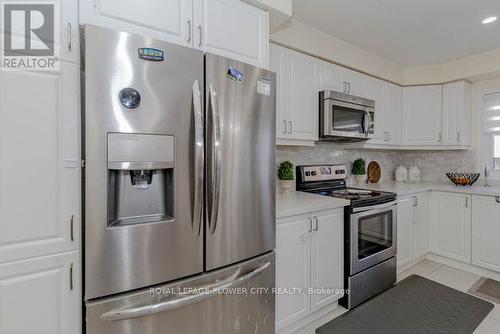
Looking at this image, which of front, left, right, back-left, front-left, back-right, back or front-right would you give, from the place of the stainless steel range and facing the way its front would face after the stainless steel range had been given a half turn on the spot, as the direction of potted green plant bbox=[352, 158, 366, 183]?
front-right

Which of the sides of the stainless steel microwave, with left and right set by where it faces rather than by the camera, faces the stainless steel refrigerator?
right

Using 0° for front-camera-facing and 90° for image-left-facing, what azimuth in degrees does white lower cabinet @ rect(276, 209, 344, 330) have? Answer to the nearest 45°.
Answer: approximately 315°

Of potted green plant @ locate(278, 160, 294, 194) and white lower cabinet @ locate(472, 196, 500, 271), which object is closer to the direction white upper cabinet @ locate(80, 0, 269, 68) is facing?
the white lower cabinet

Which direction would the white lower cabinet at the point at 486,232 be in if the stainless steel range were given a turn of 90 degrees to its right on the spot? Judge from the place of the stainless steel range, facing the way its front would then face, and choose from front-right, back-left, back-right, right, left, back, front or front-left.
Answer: back

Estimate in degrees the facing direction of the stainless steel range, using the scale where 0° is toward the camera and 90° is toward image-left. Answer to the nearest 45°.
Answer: approximately 315°

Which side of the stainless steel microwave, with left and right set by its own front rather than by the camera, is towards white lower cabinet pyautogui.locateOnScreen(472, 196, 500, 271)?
left

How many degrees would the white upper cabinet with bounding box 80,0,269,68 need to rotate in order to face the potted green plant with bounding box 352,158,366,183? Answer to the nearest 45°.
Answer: approximately 90° to its left

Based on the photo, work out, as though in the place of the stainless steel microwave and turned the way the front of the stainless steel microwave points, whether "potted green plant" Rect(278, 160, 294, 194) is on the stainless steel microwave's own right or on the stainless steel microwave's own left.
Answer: on the stainless steel microwave's own right

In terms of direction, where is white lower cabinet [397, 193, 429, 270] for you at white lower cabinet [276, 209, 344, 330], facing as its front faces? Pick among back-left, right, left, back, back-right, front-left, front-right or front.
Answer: left

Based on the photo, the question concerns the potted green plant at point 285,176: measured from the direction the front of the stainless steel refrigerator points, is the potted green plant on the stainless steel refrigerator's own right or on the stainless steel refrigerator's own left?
on the stainless steel refrigerator's own left
